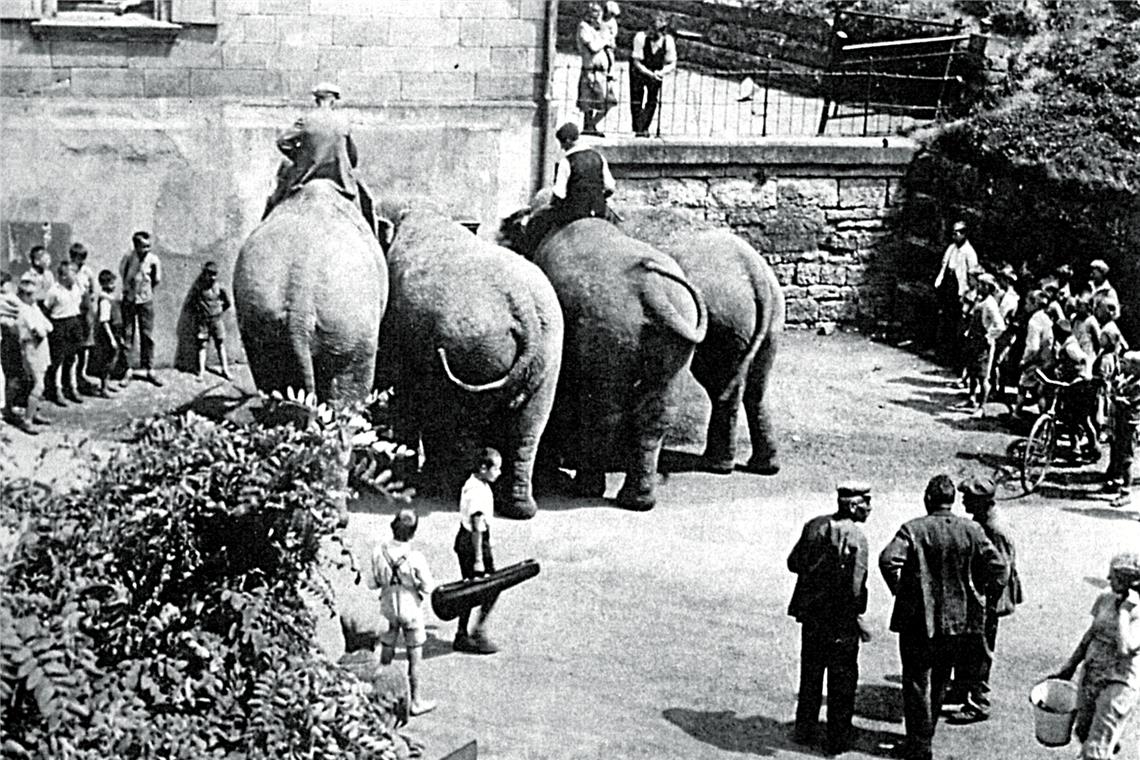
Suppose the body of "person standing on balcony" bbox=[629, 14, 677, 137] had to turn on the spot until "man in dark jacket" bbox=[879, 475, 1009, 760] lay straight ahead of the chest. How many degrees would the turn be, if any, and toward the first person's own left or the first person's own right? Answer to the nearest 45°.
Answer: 0° — they already face them

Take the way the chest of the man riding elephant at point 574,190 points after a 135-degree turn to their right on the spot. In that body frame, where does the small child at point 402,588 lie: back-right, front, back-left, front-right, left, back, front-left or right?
right

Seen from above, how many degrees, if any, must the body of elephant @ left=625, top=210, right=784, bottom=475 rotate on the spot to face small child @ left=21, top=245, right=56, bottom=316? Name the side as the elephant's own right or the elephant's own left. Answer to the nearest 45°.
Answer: approximately 45° to the elephant's own left

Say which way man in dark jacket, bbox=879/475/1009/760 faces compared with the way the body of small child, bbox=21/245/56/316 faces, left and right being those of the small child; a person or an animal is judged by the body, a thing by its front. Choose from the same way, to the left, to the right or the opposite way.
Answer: to the left

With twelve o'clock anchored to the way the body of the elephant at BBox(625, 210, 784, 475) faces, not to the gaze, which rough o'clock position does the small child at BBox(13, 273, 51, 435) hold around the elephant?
The small child is roughly at 10 o'clock from the elephant.

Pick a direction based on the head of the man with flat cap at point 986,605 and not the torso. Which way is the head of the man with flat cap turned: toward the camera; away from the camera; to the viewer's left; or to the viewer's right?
to the viewer's left

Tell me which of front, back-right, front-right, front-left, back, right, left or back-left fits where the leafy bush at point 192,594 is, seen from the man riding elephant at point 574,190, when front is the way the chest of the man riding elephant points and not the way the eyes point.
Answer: back-left

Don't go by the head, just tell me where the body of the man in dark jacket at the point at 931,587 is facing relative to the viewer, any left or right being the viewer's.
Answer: facing away from the viewer

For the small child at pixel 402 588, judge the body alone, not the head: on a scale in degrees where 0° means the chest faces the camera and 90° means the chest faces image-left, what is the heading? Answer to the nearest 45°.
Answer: approximately 180°

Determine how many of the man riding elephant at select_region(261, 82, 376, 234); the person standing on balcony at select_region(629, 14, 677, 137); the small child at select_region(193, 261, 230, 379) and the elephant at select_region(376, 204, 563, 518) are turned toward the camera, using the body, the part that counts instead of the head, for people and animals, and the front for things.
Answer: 2

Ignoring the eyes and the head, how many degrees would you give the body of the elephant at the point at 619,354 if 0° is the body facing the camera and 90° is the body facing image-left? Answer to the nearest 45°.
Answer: approximately 135°

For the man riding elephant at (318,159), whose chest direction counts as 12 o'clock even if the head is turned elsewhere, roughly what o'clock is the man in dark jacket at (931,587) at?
The man in dark jacket is roughly at 5 o'clock from the man riding elephant.
